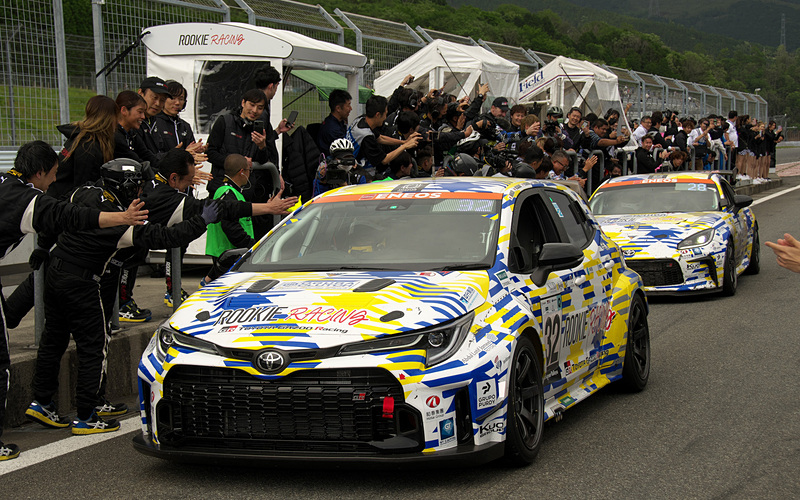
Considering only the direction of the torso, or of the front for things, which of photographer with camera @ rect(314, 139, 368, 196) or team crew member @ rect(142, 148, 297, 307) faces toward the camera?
the photographer with camera

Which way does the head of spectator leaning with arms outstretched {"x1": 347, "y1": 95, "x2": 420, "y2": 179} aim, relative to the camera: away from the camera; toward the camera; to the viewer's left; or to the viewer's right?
to the viewer's right

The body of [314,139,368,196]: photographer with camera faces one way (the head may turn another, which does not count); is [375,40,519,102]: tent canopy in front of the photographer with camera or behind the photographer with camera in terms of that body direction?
behind

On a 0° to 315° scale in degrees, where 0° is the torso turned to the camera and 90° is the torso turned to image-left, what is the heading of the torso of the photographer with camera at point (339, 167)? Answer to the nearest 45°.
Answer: approximately 0°

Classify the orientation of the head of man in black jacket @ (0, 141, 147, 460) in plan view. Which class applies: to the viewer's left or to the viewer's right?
to the viewer's right

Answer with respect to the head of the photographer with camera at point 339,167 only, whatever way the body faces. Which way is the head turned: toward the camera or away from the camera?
toward the camera

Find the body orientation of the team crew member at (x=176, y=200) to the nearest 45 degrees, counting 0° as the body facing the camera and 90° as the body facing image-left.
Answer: approximately 270°

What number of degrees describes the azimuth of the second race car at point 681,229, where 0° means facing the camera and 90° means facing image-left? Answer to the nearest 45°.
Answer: approximately 45°
